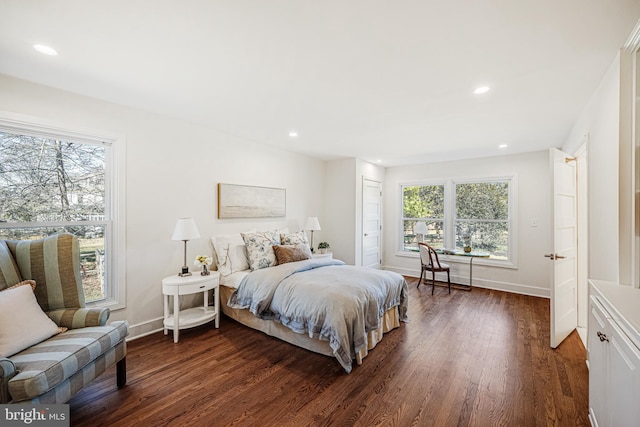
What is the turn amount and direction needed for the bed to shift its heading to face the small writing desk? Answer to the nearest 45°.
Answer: approximately 90° to its left

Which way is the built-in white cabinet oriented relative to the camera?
to the viewer's left

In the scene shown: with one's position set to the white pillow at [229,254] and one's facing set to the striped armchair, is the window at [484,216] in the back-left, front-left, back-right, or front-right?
back-left

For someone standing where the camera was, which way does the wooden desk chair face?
facing away from the viewer and to the right of the viewer

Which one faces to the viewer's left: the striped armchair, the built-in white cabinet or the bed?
the built-in white cabinet

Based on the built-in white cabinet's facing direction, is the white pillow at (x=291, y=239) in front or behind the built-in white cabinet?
in front

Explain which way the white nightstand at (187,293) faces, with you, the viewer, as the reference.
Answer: facing the viewer and to the right of the viewer

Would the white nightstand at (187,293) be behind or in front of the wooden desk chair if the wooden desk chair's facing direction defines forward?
behind

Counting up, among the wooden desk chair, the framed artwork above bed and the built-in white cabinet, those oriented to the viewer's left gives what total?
1

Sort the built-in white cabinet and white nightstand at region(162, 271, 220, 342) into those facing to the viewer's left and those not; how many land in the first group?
1

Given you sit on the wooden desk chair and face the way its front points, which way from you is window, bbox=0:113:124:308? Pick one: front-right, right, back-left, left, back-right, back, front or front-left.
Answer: back
